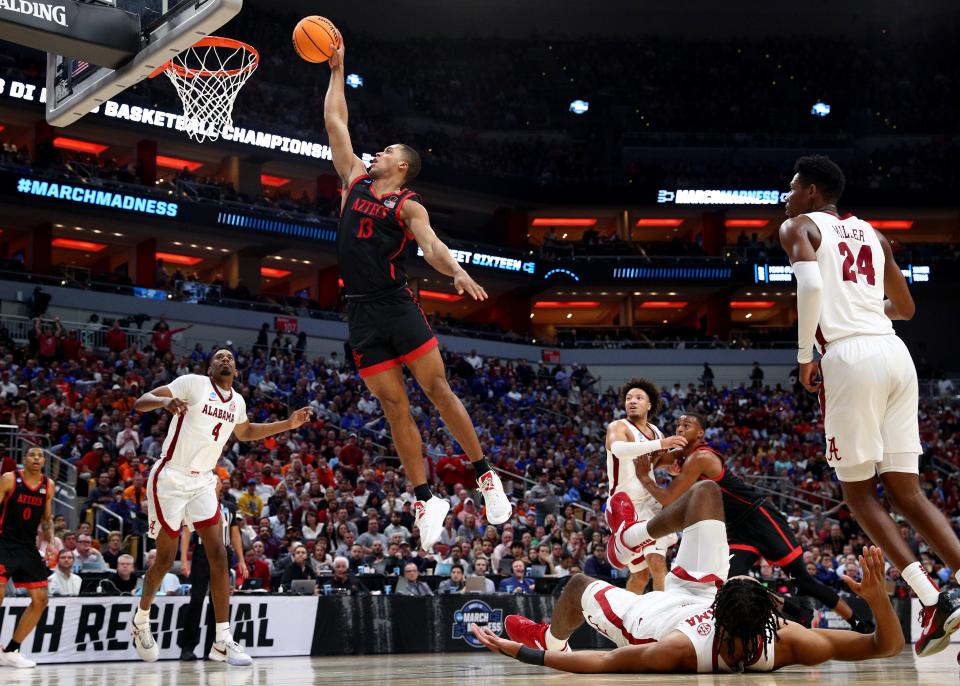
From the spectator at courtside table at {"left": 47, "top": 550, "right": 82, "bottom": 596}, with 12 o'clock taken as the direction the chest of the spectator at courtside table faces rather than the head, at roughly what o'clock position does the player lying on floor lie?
The player lying on floor is roughly at 11 o'clock from the spectator at courtside table.

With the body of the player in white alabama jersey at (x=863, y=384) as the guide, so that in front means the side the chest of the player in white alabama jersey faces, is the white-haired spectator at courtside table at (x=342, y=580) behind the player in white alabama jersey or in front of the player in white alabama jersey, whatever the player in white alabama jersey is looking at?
in front

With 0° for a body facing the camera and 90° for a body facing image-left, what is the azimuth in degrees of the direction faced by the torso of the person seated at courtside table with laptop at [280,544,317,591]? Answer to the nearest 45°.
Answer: approximately 0°

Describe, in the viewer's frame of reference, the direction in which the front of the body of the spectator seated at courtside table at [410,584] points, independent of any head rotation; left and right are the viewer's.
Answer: facing the viewer

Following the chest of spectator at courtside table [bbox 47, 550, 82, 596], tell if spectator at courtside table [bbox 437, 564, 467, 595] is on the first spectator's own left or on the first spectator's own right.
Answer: on the first spectator's own left

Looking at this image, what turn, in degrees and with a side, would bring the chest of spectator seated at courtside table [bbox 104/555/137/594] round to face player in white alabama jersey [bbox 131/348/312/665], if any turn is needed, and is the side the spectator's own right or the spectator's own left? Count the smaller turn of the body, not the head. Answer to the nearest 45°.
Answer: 0° — they already face them

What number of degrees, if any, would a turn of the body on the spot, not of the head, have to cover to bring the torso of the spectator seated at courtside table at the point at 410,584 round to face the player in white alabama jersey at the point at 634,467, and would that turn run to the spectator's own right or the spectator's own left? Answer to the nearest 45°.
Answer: approximately 45° to the spectator's own left

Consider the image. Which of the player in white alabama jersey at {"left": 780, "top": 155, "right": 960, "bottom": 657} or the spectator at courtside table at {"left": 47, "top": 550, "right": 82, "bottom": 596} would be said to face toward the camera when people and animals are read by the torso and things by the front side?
the spectator at courtside table

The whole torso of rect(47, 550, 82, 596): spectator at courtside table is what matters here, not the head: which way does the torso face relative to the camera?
toward the camera

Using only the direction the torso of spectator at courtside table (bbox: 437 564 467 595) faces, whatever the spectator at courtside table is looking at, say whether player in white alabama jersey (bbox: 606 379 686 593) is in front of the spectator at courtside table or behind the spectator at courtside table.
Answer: in front

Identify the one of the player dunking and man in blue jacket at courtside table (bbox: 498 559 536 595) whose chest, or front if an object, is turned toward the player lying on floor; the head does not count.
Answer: the man in blue jacket at courtside table

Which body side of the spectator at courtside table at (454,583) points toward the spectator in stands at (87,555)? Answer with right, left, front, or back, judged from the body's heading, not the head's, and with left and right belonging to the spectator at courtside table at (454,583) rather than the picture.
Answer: right

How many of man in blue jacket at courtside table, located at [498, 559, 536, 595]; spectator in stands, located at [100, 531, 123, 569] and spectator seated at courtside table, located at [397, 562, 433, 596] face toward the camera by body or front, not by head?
3

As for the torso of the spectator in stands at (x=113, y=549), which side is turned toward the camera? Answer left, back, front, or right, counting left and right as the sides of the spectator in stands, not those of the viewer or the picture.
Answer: front

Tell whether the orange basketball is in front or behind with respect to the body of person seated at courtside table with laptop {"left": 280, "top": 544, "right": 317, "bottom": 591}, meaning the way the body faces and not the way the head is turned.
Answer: in front

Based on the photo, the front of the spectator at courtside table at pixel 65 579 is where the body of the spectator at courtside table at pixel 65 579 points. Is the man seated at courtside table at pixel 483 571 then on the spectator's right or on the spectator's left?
on the spectator's left

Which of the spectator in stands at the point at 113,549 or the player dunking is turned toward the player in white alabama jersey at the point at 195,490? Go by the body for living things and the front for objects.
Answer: the spectator in stands

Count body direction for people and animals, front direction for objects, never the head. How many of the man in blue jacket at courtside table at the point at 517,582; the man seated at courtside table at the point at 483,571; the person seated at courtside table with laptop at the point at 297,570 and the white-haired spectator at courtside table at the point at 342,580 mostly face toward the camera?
4
